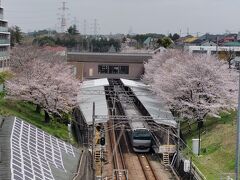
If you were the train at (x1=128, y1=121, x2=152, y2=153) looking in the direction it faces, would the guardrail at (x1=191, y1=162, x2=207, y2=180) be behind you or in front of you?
in front

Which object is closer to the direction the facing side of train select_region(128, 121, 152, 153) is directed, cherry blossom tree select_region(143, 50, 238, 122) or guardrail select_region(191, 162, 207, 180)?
the guardrail

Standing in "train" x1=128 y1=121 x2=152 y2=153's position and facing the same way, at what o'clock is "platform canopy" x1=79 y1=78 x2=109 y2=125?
The platform canopy is roughly at 5 o'clock from the train.

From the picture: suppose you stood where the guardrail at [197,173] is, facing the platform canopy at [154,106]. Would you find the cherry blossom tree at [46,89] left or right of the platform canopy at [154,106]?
left

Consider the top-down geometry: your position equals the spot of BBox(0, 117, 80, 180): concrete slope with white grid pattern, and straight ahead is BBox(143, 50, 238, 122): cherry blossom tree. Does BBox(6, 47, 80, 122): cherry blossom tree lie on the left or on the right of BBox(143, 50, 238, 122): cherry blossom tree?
left

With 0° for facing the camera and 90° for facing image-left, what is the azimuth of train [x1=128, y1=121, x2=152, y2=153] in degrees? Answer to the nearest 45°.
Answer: approximately 0°
